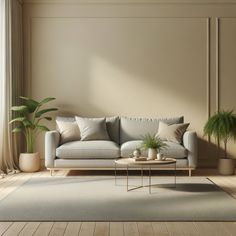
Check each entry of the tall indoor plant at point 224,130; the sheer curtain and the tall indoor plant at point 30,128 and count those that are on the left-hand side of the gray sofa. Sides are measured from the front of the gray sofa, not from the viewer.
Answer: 1

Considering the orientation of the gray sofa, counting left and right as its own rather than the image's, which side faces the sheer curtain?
right

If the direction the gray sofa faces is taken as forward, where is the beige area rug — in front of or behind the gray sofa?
in front

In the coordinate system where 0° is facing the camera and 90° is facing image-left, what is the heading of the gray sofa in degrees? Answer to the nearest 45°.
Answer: approximately 0°

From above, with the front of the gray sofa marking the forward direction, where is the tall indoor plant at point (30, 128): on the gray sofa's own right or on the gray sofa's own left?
on the gray sofa's own right

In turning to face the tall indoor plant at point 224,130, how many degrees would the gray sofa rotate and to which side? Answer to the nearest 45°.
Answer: approximately 90° to its left
